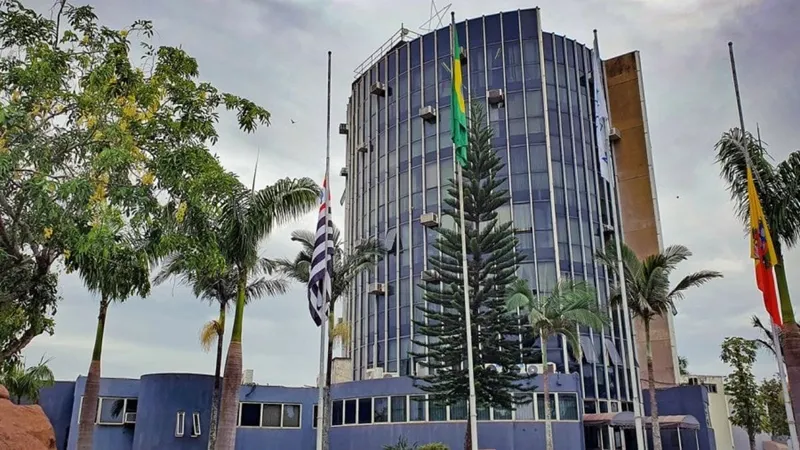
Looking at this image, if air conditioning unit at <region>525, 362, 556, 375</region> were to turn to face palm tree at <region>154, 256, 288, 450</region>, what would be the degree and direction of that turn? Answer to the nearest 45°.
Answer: approximately 45° to its right

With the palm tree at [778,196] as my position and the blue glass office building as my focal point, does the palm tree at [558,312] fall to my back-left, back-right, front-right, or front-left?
front-left

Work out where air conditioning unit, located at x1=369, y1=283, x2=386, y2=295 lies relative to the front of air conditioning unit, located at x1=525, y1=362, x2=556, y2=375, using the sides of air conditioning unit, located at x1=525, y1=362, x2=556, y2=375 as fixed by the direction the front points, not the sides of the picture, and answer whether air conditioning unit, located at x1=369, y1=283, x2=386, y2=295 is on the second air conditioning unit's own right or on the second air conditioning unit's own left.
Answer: on the second air conditioning unit's own right

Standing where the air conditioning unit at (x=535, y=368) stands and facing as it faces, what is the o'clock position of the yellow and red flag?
The yellow and red flag is roughly at 11 o'clock from the air conditioning unit.

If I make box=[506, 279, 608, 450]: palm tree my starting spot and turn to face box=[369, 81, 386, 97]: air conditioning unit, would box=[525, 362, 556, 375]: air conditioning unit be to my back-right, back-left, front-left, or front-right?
front-right

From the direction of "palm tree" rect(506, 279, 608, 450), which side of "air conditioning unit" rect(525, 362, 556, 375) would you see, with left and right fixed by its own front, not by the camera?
front

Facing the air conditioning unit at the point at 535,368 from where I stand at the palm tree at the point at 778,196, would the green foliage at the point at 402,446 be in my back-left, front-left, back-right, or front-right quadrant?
front-left

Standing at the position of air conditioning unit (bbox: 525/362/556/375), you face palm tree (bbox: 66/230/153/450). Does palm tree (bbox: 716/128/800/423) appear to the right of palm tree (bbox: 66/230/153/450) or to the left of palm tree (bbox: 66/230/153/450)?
left

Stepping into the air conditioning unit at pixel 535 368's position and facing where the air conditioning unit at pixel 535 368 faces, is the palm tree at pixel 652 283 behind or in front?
in front

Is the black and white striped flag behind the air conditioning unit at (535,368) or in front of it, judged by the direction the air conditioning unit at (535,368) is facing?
in front

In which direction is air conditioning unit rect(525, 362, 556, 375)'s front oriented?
toward the camera
